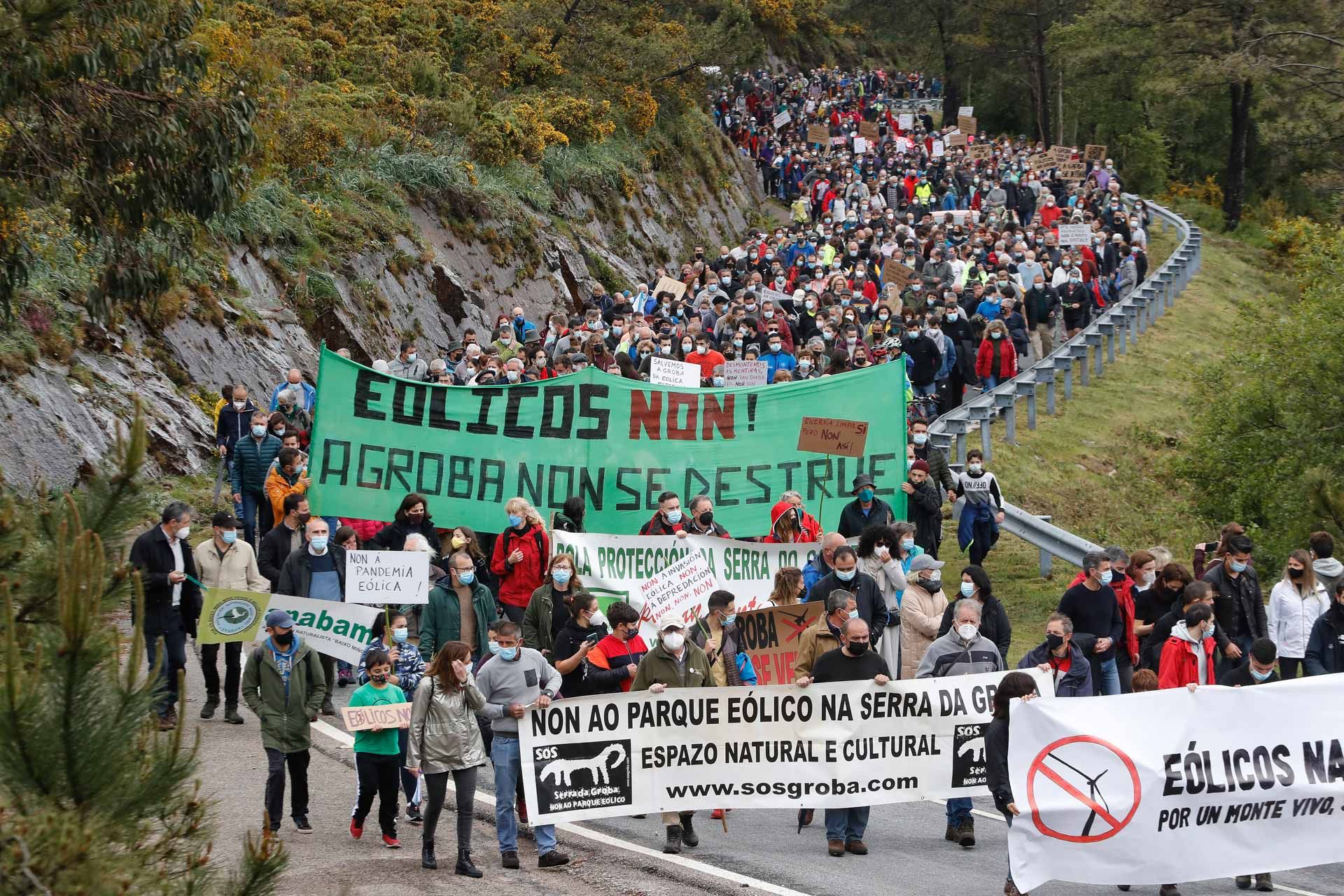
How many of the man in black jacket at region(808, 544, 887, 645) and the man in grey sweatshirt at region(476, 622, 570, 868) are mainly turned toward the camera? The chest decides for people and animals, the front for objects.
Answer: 2

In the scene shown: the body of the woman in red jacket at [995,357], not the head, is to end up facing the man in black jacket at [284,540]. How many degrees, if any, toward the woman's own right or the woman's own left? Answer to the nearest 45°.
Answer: approximately 45° to the woman's own right

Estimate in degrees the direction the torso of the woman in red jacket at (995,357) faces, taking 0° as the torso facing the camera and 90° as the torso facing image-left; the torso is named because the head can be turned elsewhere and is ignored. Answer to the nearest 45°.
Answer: approximately 0°

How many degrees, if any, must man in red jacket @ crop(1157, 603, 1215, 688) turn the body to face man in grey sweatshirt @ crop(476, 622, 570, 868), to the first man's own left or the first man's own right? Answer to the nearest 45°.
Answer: approximately 90° to the first man's own right

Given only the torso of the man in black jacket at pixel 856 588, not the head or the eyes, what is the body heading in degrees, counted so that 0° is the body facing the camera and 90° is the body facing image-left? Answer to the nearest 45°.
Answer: approximately 0°

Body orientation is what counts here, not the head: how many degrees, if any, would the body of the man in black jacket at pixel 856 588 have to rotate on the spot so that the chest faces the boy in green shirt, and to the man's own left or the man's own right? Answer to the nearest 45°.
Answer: approximately 45° to the man's own right

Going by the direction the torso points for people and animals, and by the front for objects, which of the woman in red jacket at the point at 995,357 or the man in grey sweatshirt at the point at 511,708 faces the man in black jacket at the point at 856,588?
the woman in red jacket

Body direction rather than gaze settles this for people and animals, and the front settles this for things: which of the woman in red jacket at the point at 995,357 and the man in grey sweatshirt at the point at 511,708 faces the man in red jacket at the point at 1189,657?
the woman in red jacket at the point at 995,357

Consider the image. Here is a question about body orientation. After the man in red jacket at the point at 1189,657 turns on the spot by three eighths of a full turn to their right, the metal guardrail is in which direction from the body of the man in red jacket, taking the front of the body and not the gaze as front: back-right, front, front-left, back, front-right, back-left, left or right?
right

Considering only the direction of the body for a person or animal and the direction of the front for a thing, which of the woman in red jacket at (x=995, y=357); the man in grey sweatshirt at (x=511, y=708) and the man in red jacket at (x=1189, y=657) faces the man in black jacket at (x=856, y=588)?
the woman in red jacket at (x=995, y=357)
